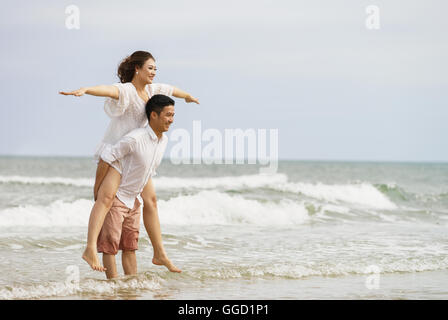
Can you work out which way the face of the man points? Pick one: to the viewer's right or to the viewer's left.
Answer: to the viewer's right

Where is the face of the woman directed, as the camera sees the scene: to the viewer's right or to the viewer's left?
to the viewer's right

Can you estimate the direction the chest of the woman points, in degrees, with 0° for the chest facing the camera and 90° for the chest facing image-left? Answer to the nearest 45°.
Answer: approximately 315°

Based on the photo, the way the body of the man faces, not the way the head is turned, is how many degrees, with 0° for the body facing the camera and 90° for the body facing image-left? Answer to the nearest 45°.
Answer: approximately 315°
